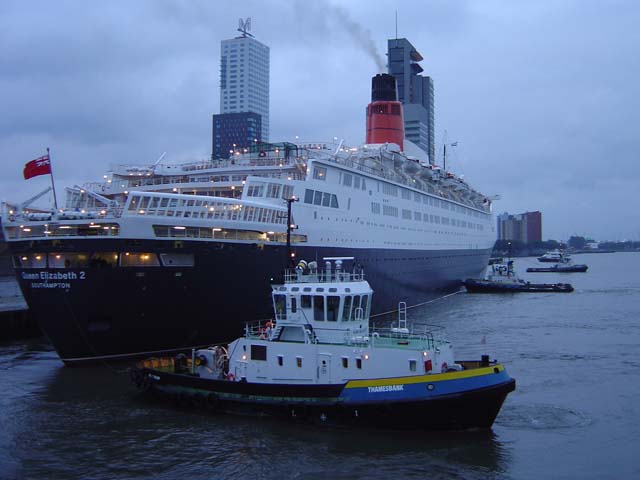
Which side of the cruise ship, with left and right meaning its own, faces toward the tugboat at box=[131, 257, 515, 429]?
right

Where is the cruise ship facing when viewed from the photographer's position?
facing away from the viewer and to the right of the viewer
